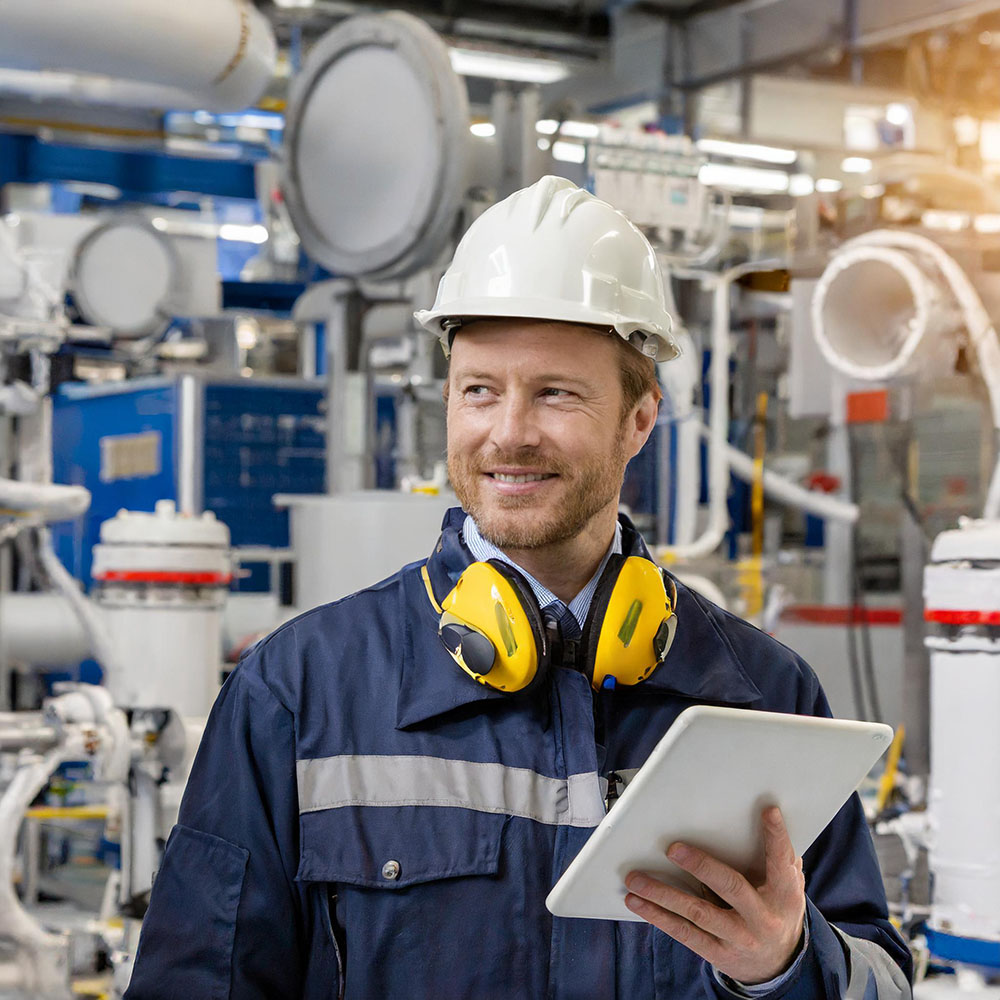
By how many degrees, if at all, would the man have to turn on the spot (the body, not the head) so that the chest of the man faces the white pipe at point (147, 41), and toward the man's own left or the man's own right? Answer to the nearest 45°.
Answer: approximately 180°

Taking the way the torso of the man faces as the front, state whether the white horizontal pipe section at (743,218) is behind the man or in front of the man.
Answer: behind

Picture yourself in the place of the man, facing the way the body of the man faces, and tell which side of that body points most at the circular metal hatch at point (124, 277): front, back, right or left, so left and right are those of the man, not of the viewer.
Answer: back

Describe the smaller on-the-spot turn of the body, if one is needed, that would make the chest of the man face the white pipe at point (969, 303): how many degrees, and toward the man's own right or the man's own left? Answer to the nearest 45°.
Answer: approximately 135° to the man's own left

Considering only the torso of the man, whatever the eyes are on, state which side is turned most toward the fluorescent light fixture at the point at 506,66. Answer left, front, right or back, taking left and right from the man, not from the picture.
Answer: back

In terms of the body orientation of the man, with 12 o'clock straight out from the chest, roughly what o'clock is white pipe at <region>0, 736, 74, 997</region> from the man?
The white pipe is roughly at 5 o'clock from the man.

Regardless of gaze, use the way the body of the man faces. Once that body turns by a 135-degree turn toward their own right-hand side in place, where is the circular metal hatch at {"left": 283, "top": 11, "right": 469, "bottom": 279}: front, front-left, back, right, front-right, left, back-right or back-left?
front-right

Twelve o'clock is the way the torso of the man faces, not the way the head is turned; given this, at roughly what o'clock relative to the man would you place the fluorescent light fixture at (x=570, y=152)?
The fluorescent light fixture is roughly at 6 o'clock from the man.

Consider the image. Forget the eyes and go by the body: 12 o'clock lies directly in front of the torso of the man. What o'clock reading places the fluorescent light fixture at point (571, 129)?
The fluorescent light fixture is roughly at 6 o'clock from the man.

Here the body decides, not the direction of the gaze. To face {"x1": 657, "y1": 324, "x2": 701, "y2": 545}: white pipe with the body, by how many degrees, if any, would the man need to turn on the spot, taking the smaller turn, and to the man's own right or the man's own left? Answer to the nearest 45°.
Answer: approximately 180°

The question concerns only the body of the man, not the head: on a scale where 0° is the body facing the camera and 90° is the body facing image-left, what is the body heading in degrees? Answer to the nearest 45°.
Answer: approximately 0°
